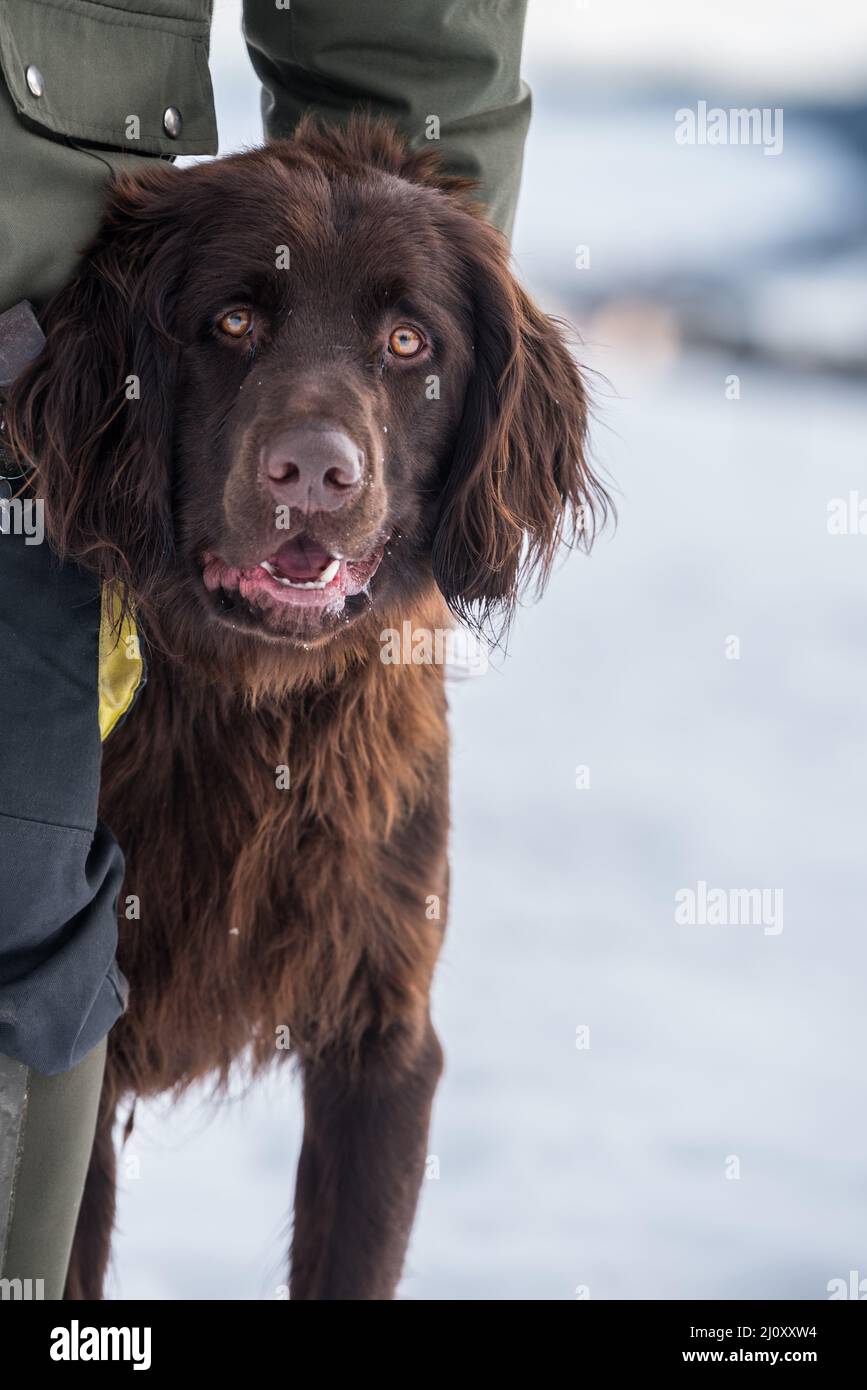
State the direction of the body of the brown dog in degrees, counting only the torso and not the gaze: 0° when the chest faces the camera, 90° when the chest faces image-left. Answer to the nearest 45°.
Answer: approximately 0°
